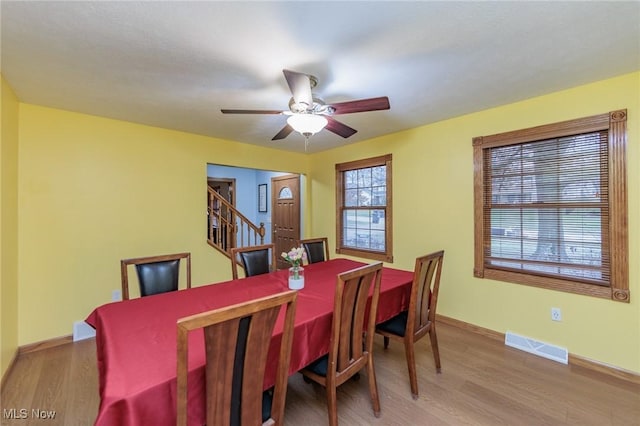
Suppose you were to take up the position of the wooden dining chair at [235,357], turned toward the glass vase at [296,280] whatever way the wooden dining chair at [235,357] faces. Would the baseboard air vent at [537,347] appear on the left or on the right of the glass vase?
right

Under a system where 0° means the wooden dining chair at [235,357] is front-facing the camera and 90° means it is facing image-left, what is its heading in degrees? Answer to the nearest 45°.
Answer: approximately 135°

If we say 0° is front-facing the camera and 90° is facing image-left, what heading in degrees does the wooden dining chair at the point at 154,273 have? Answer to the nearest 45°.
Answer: approximately 315°

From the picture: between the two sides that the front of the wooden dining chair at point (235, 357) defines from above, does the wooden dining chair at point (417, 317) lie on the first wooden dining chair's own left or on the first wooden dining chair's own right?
on the first wooden dining chair's own right

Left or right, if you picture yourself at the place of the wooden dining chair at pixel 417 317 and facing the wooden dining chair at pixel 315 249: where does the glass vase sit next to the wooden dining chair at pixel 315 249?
left

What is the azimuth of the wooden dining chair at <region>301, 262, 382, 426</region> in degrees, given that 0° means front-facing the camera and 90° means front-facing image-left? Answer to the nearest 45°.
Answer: approximately 135°
